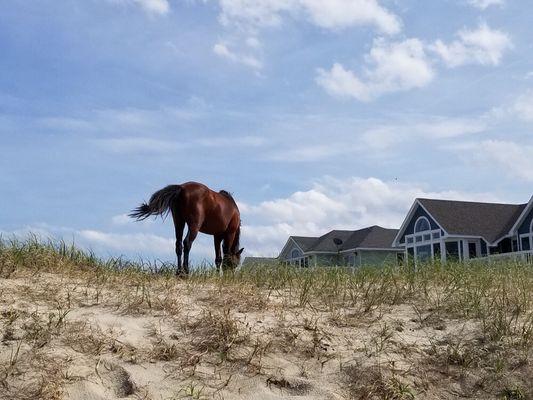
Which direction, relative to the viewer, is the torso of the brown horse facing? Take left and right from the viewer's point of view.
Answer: facing away from the viewer and to the right of the viewer
